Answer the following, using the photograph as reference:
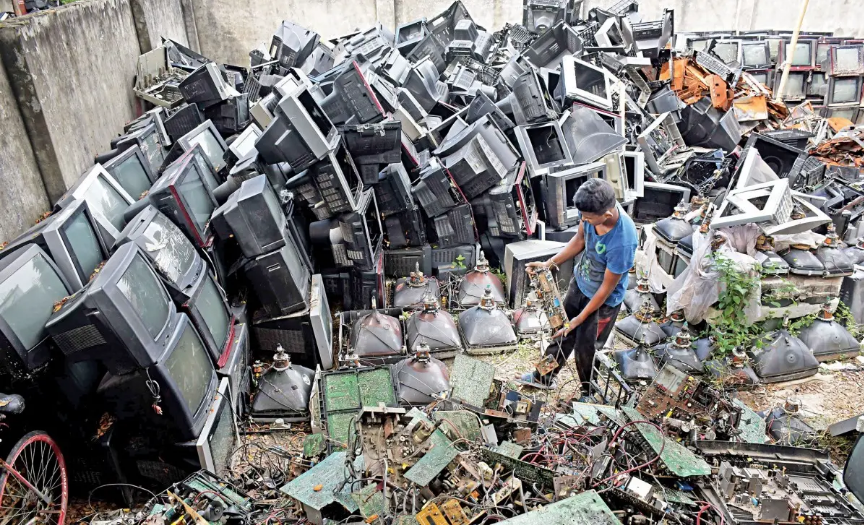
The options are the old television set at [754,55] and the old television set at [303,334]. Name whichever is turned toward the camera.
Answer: the old television set at [754,55]

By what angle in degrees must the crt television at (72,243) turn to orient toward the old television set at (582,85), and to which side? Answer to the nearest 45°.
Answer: approximately 45° to its left

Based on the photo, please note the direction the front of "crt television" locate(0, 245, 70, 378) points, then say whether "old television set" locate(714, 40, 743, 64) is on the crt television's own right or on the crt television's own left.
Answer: on the crt television's own left

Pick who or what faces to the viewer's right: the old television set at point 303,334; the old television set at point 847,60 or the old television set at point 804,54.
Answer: the old television set at point 303,334

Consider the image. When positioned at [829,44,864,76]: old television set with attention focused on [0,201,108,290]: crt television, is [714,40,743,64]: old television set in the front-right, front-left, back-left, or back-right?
front-right

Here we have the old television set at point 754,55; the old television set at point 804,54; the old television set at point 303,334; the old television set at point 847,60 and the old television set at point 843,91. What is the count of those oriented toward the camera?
4

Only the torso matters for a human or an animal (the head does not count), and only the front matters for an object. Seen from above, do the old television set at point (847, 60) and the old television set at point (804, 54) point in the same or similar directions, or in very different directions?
same or similar directions

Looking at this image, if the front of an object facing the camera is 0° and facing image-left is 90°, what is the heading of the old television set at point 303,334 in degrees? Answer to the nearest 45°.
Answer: approximately 270°

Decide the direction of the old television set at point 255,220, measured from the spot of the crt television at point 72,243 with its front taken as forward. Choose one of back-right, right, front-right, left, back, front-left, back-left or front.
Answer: front-left

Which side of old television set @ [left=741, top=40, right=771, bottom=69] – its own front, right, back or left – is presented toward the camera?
front

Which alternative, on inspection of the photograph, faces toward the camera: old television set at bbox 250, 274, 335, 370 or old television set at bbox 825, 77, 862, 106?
old television set at bbox 825, 77, 862, 106

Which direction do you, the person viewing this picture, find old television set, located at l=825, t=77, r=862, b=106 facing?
facing the viewer

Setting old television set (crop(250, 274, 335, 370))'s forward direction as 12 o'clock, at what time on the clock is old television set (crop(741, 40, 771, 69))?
old television set (crop(741, 40, 771, 69)) is roughly at 11 o'clock from old television set (crop(250, 274, 335, 370)).
